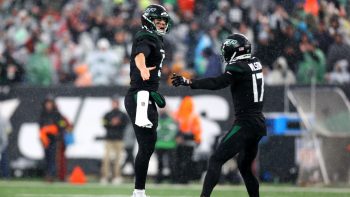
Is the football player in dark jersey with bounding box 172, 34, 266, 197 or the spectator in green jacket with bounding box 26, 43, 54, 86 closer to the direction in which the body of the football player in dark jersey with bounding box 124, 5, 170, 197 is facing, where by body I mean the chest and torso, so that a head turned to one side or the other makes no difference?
the football player in dark jersey

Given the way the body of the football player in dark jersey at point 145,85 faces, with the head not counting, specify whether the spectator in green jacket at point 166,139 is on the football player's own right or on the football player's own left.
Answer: on the football player's own left

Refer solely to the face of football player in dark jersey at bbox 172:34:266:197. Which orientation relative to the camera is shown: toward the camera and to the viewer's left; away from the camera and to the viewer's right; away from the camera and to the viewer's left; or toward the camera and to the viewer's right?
away from the camera and to the viewer's left

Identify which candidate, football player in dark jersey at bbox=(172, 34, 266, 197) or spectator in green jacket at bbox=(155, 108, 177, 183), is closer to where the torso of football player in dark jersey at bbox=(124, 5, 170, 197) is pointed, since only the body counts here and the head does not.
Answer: the football player in dark jersey

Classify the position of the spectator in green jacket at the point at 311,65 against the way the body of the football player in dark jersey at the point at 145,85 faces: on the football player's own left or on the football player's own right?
on the football player's own left

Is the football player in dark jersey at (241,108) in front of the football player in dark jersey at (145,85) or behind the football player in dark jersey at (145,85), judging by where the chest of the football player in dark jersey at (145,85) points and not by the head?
in front
